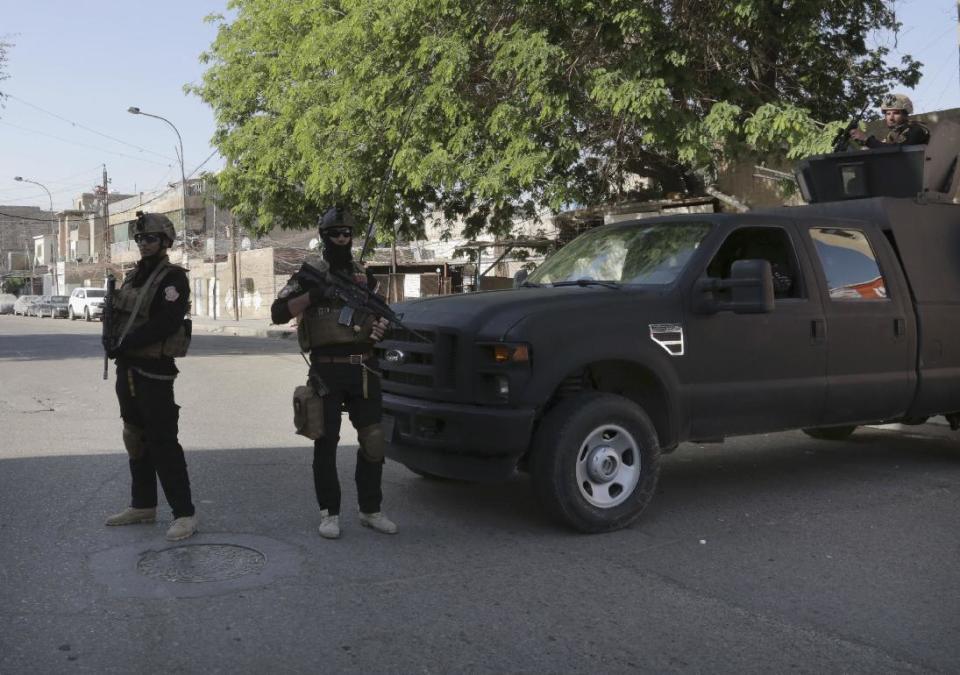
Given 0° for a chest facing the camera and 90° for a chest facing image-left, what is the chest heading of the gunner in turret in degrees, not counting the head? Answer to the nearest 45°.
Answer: approximately 45°

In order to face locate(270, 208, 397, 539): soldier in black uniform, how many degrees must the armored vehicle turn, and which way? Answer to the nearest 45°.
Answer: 0° — it already faces them

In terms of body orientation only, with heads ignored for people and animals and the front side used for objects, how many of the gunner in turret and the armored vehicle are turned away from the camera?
0

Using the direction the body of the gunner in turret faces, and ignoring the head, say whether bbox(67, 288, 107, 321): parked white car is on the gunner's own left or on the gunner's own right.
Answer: on the gunner's own right

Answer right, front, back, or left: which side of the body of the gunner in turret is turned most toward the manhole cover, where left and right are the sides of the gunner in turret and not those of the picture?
front

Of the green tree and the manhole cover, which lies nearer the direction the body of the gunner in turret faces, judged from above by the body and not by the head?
the manhole cover

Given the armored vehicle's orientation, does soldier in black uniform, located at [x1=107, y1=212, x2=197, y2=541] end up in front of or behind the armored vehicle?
in front

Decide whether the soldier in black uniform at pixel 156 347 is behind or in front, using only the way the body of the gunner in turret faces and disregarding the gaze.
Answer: in front

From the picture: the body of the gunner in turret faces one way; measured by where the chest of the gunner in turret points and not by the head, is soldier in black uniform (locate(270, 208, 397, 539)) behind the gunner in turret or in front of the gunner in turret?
in front
